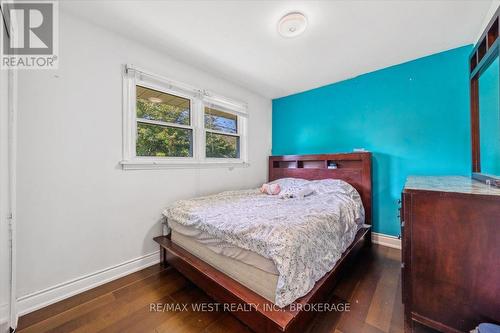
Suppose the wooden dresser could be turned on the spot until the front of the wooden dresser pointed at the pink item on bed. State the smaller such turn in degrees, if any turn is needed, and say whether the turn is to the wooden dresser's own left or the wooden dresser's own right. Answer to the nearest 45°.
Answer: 0° — it already faces it

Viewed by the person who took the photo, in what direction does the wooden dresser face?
facing to the left of the viewer

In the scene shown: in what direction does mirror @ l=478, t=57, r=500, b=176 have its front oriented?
to the viewer's left

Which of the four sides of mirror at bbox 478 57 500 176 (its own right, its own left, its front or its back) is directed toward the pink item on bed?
front

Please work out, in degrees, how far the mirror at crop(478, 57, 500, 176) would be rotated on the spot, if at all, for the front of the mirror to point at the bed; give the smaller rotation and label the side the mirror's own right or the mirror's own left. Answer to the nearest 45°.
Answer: approximately 45° to the mirror's own left

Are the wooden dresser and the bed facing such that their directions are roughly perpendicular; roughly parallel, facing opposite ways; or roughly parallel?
roughly perpendicular

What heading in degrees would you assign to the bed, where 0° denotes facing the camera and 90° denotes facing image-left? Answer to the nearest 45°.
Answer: approximately 45°
